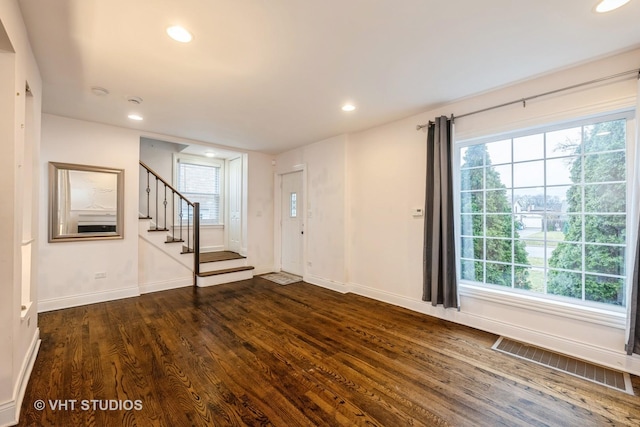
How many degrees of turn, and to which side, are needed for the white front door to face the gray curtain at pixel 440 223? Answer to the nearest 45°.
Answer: approximately 90° to its left

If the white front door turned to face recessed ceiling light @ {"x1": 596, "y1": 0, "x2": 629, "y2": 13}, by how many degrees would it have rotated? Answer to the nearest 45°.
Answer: approximately 90° to its left

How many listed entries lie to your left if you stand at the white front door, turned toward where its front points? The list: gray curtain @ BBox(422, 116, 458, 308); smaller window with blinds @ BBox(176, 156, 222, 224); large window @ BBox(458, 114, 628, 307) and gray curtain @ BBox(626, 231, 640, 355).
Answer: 3

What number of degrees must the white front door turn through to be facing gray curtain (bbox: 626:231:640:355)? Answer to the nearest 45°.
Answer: approximately 90° to its left

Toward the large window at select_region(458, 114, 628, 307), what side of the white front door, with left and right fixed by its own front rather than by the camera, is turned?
left

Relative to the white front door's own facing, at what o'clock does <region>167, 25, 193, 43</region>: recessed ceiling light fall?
The recessed ceiling light is roughly at 11 o'clock from the white front door.

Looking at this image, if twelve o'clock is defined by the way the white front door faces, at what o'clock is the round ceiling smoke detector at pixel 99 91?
The round ceiling smoke detector is roughly at 12 o'clock from the white front door.

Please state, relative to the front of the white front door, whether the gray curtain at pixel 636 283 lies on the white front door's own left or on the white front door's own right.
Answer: on the white front door's own left

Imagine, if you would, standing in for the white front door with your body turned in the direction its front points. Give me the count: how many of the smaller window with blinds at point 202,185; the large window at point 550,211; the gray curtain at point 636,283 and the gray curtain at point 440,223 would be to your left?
3

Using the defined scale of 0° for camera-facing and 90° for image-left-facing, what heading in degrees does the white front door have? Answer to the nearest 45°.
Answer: approximately 45°

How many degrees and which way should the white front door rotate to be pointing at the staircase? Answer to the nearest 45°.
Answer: approximately 45° to its right
